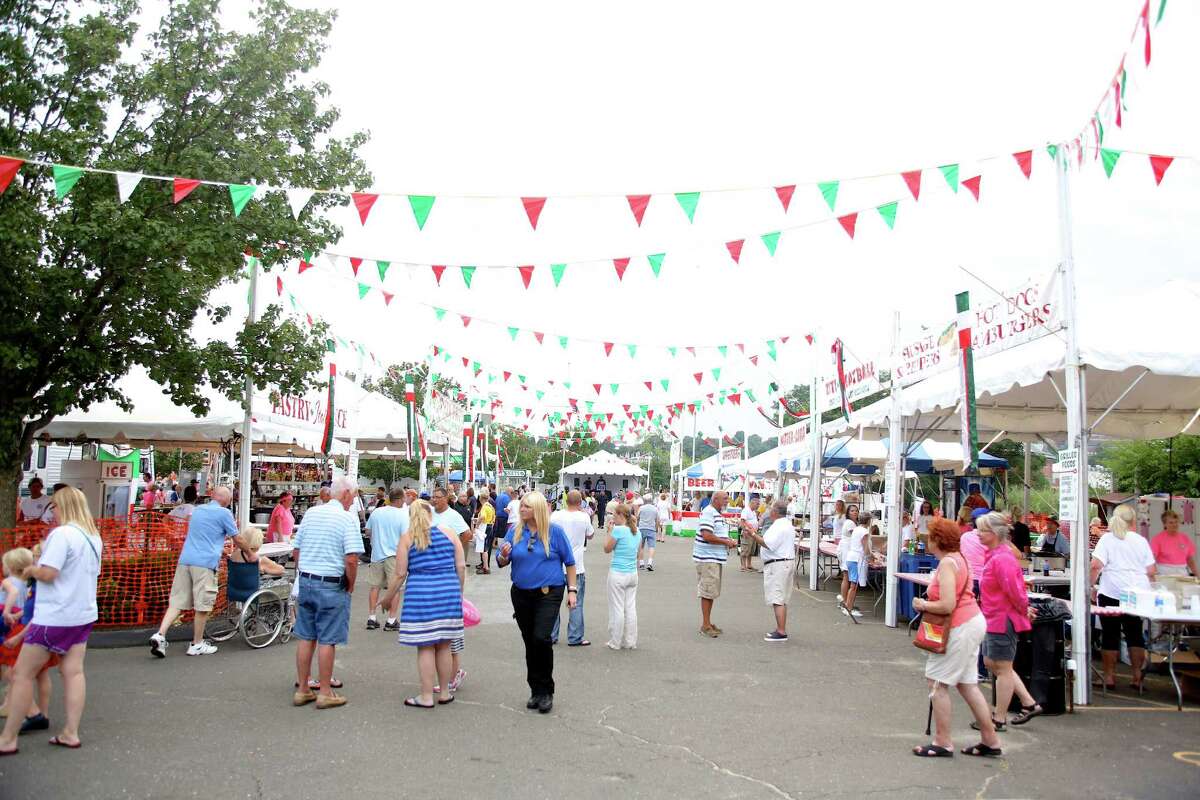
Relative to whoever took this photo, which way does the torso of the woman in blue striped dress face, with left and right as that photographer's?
facing away from the viewer

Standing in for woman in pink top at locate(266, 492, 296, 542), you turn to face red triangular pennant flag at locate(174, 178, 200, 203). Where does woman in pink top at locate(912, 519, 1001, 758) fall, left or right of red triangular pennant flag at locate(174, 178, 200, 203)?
left

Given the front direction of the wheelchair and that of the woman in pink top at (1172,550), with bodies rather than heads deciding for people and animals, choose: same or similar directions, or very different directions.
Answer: very different directions

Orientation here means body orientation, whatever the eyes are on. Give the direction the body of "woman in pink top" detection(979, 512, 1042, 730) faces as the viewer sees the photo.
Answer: to the viewer's left

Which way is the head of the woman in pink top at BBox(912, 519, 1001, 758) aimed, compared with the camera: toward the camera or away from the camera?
away from the camera

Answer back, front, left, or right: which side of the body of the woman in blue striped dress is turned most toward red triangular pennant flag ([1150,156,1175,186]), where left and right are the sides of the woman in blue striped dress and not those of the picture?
right

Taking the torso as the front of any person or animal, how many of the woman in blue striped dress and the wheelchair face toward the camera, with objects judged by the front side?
0

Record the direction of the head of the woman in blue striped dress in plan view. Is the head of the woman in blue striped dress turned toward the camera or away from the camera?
away from the camera

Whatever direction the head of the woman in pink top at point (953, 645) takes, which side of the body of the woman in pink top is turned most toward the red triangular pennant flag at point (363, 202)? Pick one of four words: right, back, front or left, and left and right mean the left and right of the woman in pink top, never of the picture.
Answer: front

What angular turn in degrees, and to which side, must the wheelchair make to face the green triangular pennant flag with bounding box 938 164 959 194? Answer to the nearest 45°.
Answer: approximately 90° to its right

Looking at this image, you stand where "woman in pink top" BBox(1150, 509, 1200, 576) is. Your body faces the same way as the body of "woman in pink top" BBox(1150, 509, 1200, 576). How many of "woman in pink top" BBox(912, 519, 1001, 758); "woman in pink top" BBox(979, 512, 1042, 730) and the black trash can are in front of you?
3

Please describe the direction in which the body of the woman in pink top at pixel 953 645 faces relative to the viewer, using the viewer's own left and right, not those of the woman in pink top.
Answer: facing to the left of the viewer
